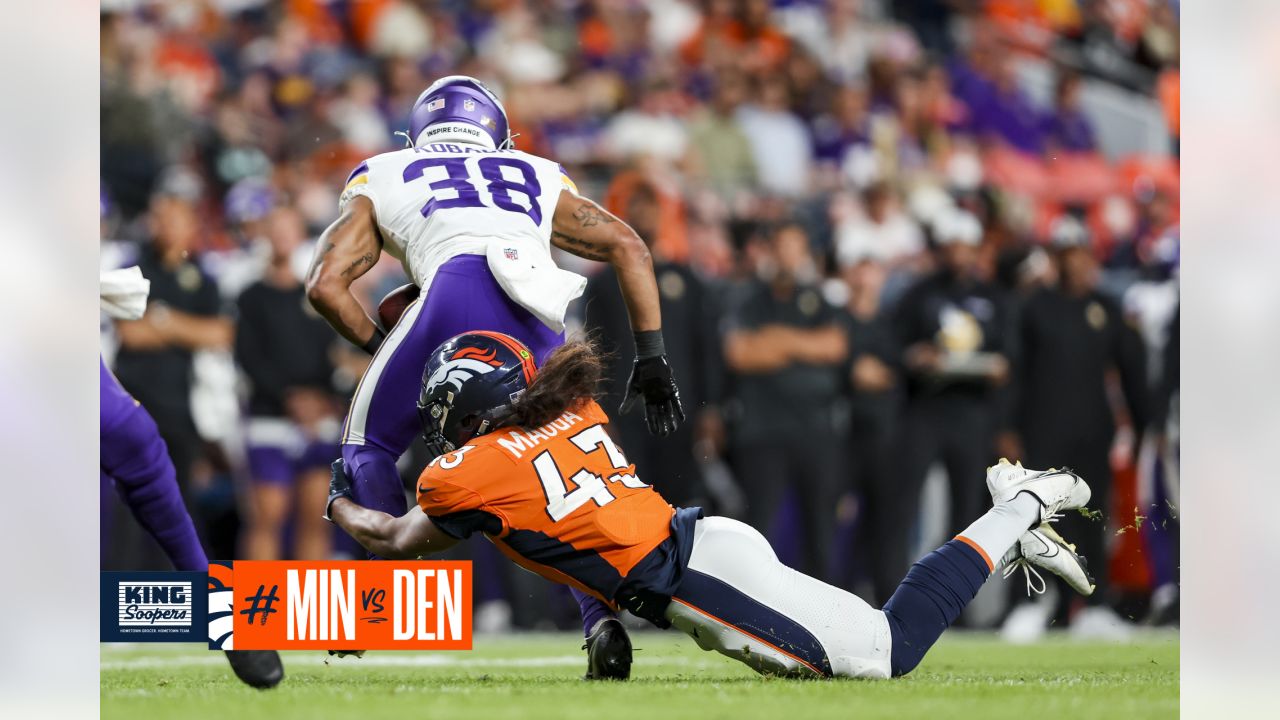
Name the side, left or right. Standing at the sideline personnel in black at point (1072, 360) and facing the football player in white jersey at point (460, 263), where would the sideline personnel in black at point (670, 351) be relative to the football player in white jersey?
right

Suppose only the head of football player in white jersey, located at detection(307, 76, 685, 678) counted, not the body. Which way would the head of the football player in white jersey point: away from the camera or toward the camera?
away from the camera

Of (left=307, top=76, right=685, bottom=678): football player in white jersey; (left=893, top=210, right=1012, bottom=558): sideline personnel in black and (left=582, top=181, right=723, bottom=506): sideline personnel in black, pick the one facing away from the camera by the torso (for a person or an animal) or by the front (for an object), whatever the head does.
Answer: the football player in white jersey

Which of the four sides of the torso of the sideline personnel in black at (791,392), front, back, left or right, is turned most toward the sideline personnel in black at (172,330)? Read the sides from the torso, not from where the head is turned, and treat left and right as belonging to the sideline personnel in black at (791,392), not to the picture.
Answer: right

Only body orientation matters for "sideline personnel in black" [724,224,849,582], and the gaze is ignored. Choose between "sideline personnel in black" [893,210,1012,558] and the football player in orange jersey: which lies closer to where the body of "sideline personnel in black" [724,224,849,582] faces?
the football player in orange jersey

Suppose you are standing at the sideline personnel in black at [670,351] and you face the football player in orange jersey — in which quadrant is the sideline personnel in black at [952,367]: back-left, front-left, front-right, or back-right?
back-left

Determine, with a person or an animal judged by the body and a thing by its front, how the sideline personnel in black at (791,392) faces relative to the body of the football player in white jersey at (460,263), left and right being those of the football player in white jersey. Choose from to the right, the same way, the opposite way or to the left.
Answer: the opposite way

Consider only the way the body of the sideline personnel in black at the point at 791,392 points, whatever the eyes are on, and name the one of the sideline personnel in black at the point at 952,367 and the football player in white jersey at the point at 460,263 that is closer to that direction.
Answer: the football player in white jersey

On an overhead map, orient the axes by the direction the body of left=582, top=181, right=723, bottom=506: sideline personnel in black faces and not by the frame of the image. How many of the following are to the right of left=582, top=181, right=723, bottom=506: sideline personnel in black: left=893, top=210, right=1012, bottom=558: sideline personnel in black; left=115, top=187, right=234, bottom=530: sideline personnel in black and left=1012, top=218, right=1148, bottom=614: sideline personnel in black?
1

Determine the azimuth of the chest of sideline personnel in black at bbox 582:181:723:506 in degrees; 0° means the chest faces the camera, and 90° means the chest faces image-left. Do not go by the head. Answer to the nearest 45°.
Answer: approximately 0°

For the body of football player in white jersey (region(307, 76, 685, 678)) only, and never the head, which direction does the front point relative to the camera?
away from the camera
